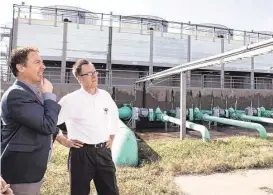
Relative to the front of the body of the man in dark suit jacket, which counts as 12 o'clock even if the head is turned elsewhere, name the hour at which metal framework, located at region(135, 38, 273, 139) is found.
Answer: The metal framework is roughly at 11 o'clock from the man in dark suit jacket.

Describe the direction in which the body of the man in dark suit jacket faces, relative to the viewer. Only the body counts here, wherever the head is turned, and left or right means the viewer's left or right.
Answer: facing to the right of the viewer

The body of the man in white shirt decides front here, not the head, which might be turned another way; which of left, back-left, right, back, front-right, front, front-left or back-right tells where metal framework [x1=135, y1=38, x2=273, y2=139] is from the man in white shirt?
left

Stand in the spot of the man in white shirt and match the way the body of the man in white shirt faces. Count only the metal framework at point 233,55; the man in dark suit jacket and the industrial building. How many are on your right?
1

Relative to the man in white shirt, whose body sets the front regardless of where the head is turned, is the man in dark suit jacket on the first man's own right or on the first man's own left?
on the first man's own right

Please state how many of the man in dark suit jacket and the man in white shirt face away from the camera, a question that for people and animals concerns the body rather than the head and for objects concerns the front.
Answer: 0

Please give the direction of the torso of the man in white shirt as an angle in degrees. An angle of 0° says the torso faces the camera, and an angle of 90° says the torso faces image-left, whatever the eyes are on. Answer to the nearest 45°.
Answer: approximately 315°

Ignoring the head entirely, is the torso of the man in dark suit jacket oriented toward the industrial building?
no

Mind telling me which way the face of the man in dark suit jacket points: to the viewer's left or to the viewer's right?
to the viewer's right
